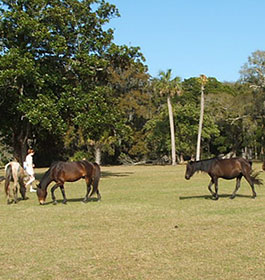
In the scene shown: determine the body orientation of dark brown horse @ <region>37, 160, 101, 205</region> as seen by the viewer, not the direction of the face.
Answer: to the viewer's left

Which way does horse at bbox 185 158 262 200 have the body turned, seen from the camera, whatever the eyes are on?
to the viewer's left

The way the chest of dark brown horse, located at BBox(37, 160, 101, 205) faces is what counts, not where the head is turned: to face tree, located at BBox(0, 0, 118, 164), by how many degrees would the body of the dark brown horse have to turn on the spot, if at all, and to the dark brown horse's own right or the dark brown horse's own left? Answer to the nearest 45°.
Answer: approximately 90° to the dark brown horse's own right

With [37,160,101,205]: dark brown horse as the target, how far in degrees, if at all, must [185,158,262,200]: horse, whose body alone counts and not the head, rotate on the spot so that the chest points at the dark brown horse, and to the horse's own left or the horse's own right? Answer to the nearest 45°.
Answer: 0° — it already faces it

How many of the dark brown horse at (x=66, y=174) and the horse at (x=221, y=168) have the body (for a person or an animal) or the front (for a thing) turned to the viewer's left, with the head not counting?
2

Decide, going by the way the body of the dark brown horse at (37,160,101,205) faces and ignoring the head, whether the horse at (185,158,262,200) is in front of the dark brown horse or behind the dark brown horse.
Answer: behind

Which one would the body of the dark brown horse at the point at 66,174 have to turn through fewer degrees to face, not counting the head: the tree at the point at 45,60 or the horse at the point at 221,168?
the tree

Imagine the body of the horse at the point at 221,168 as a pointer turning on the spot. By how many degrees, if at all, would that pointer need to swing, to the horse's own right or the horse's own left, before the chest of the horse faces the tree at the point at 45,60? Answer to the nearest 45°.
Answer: approximately 45° to the horse's own right
